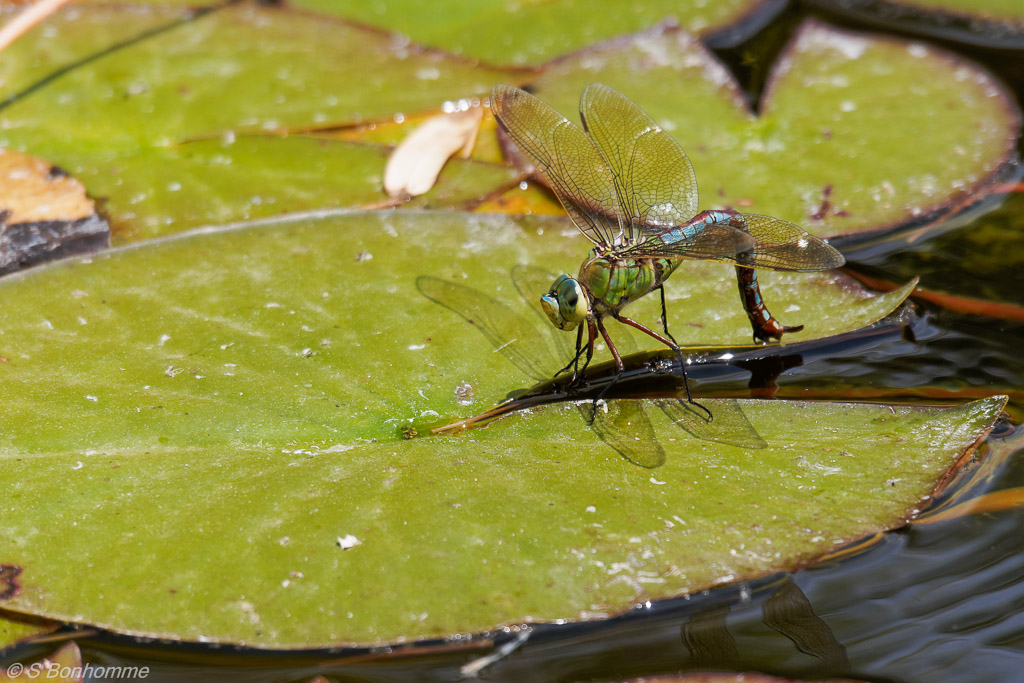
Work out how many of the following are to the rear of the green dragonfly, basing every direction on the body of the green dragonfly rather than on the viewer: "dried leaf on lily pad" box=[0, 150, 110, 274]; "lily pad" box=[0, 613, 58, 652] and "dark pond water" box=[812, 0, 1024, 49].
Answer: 1

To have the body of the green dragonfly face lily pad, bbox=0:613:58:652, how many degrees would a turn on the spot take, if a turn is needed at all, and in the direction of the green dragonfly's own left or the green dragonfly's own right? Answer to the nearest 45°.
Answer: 0° — it already faces it

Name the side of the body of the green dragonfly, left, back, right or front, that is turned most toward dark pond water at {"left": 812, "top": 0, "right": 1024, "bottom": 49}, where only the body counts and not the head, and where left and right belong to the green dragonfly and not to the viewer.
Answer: back

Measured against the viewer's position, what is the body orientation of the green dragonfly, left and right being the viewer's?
facing the viewer and to the left of the viewer

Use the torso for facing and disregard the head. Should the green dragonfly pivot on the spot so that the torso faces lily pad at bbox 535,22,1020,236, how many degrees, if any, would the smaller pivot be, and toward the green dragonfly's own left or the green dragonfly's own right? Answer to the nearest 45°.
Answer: approximately 180°
